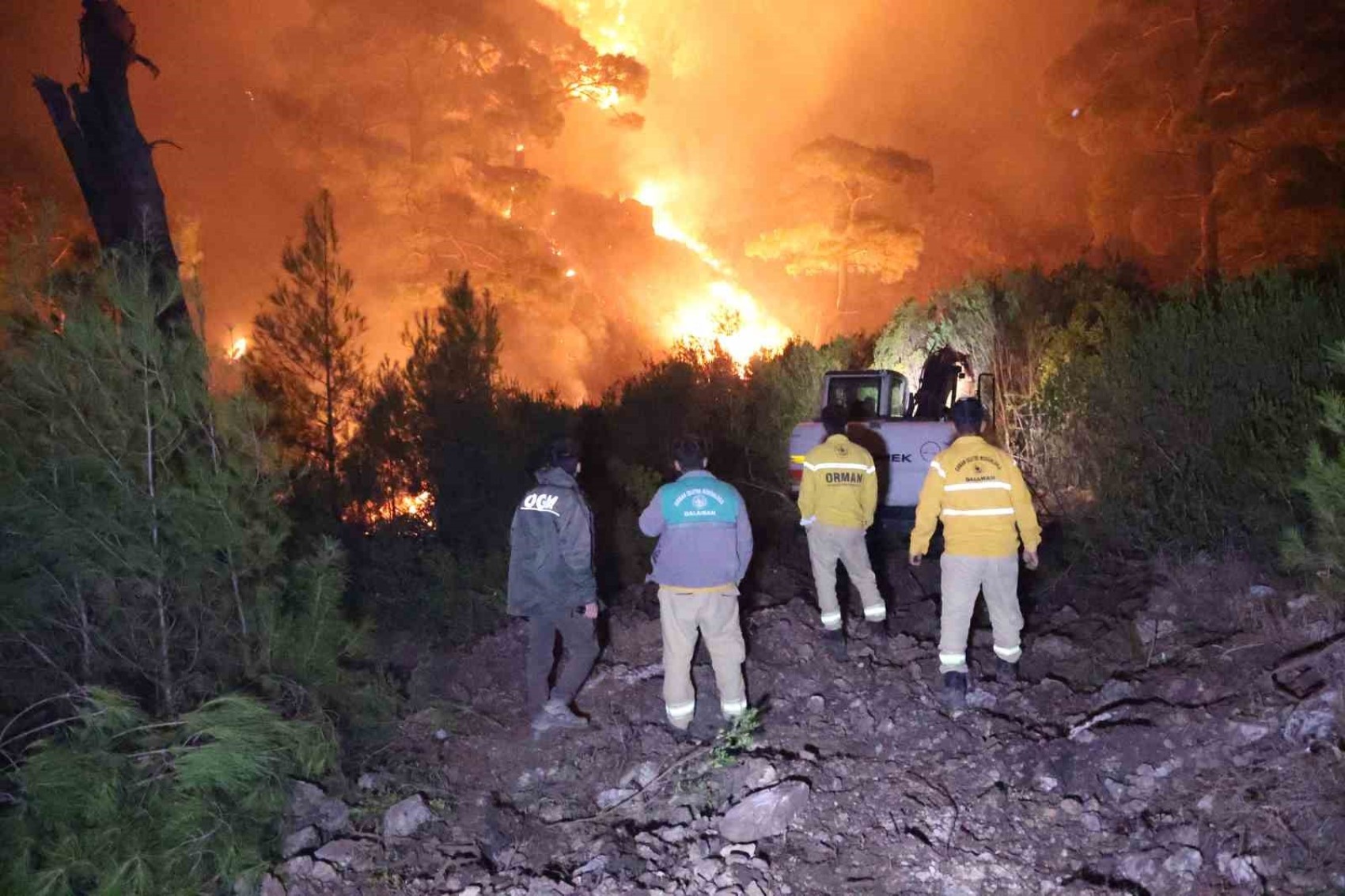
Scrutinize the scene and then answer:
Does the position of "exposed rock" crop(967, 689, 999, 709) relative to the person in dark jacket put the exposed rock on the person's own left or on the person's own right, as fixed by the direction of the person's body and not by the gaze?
on the person's own right

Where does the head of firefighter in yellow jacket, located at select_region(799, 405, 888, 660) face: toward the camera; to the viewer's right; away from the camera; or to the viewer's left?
away from the camera

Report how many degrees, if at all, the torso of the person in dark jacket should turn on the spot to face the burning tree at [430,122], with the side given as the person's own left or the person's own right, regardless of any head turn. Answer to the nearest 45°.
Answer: approximately 45° to the person's own left

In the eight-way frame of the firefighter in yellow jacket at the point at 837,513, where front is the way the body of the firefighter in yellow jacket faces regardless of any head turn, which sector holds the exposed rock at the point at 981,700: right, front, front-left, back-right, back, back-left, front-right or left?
back-right

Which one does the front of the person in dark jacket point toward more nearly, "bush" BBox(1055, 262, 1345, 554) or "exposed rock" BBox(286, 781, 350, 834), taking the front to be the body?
the bush

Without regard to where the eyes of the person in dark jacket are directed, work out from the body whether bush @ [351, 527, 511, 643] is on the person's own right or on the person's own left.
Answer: on the person's own left

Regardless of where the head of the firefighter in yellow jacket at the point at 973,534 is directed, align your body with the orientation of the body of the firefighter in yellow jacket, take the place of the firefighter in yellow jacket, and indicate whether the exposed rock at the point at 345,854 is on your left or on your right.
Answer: on your left

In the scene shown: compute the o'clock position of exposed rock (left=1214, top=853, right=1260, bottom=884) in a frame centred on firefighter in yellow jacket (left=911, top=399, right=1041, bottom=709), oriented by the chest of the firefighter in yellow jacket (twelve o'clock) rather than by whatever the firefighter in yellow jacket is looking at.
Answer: The exposed rock is roughly at 5 o'clock from the firefighter in yellow jacket.

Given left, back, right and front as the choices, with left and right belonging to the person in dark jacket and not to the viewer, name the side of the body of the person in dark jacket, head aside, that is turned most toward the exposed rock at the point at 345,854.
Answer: back

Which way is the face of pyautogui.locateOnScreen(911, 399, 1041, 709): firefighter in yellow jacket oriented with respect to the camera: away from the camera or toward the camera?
away from the camera

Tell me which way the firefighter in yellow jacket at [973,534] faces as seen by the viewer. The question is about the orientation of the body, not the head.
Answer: away from the camera

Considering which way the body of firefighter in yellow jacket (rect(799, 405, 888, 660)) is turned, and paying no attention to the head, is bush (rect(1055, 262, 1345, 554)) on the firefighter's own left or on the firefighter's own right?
on the firefighter's own right

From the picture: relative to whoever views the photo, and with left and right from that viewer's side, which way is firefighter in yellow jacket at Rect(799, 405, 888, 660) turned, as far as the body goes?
facing away from the viewer

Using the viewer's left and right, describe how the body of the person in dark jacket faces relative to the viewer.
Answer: facing away from the viewer and to the right of the viewer
